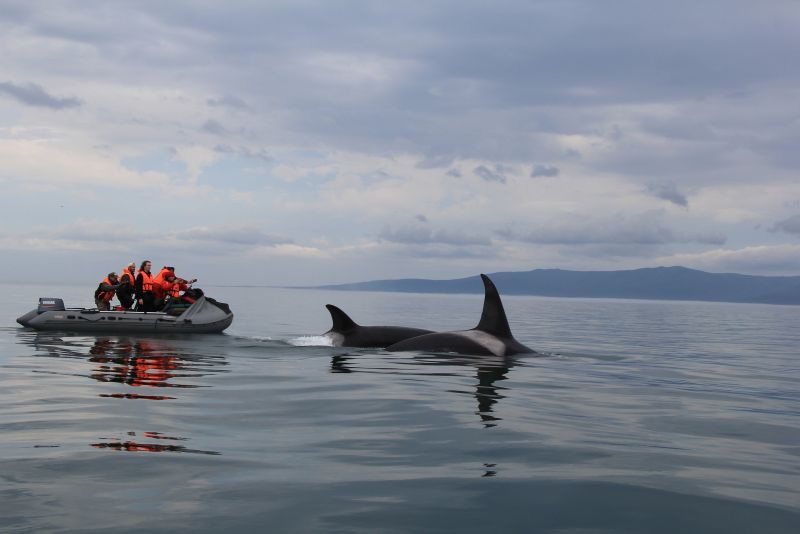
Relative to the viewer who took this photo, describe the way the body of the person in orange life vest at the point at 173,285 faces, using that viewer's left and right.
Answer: facing to the right of the viewer

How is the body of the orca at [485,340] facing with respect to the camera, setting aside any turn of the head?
to the viewer's right

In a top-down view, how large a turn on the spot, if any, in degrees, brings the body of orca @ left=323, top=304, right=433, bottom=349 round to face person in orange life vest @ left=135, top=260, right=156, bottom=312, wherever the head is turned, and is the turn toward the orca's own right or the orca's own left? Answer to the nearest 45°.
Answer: approximately 135° to the orca's own left

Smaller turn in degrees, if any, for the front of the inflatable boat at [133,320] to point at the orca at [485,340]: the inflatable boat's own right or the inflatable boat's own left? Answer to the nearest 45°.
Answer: approximately 45° to the inflatable boat's own right

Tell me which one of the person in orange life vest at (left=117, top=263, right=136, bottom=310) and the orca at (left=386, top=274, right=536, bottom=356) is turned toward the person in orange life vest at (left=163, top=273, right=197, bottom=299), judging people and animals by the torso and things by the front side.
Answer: the person in orange life vest at (left=117, top=263, right=136, bottom=310)

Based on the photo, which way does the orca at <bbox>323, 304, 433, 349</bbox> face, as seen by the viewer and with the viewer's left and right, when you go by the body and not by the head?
facing to the right of the viewer

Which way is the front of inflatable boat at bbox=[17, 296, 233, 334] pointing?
to the viewer's right

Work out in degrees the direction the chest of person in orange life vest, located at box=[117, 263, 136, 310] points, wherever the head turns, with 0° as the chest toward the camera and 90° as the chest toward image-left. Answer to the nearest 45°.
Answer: approximately 270°

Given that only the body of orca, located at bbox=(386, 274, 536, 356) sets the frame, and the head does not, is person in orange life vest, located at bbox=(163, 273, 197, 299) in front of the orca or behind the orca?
behind

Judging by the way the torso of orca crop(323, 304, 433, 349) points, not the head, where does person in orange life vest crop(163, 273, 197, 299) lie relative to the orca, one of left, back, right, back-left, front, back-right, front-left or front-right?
back-left

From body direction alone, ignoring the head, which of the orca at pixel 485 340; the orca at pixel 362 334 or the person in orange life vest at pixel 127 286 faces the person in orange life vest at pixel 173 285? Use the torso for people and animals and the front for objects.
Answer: the person in orange life vest at pixel 127 286

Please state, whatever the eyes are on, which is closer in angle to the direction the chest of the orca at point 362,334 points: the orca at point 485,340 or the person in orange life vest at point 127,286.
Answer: the orca
